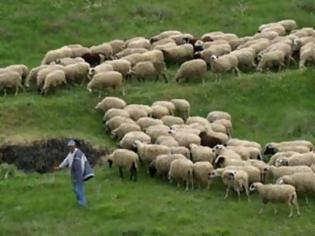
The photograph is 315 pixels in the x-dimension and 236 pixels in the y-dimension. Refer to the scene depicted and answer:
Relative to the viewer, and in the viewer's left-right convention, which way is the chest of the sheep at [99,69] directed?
facing to the left of the viewer

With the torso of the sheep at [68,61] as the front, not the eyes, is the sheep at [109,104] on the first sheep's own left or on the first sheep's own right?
on the first sheep's own left

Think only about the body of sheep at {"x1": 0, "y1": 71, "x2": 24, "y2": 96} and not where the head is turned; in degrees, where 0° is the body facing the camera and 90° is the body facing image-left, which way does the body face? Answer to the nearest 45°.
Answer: approximately 90°

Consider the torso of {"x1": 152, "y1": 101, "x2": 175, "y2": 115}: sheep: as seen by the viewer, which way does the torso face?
to the viewer's left

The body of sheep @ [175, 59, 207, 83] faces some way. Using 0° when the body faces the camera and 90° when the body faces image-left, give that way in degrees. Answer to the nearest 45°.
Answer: approximately 90°

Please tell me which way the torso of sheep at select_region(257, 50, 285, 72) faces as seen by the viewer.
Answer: to the viewer's left

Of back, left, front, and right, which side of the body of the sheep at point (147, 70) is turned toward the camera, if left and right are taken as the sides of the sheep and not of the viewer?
left

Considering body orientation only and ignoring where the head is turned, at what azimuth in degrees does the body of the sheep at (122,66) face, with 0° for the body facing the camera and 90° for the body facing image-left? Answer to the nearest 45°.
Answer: approximately 90°

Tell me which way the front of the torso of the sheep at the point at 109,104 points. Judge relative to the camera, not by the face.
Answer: to the viewer's left

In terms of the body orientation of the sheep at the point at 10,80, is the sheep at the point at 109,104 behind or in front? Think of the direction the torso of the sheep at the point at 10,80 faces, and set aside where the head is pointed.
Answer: behind
